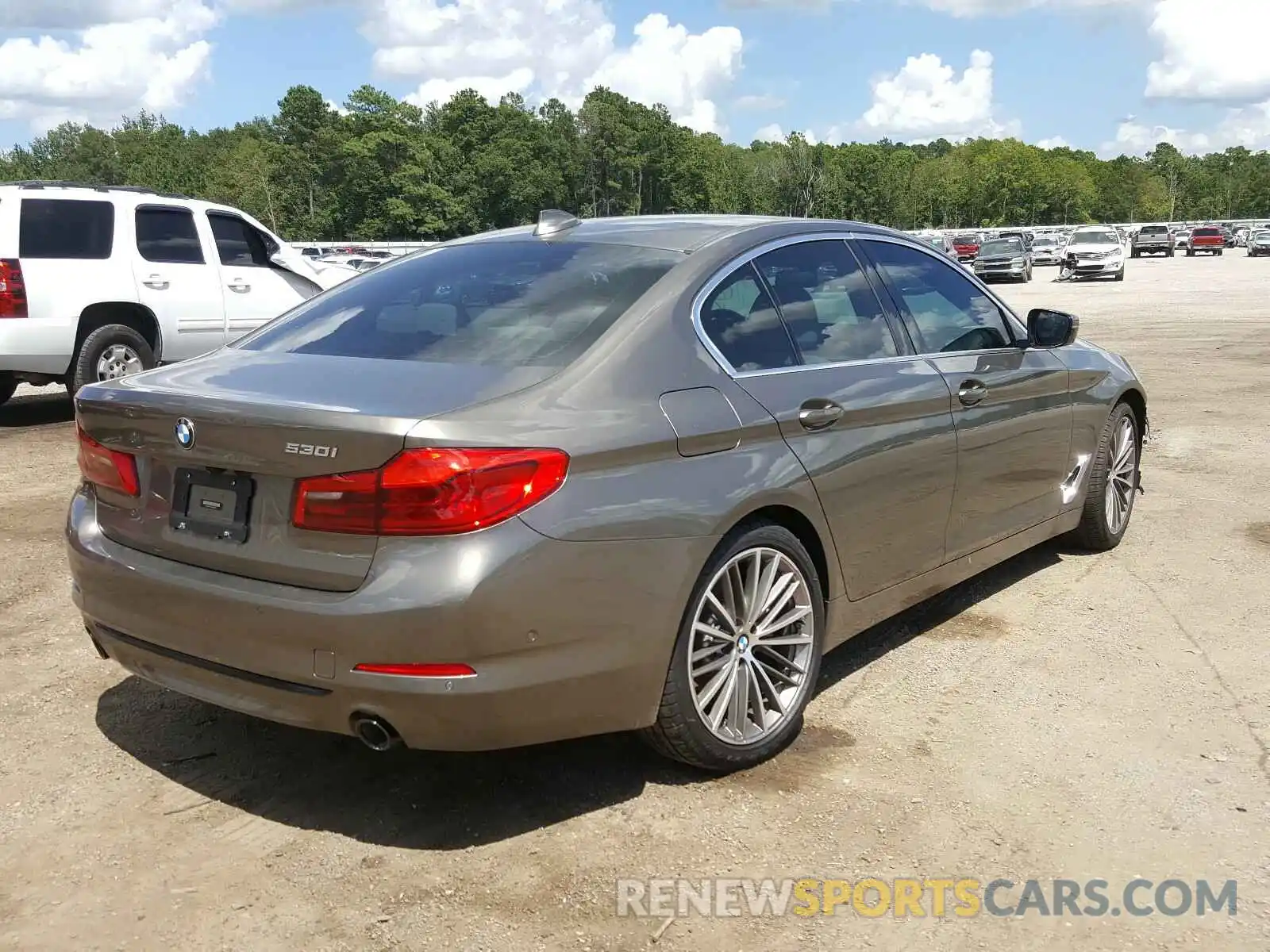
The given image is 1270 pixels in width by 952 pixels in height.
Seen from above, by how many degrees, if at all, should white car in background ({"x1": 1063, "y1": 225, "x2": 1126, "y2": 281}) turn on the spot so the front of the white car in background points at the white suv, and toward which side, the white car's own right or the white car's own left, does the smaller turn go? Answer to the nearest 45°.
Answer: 0° — it already faces it

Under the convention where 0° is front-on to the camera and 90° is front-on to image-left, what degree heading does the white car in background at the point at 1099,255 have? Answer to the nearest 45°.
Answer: approximately 0°
